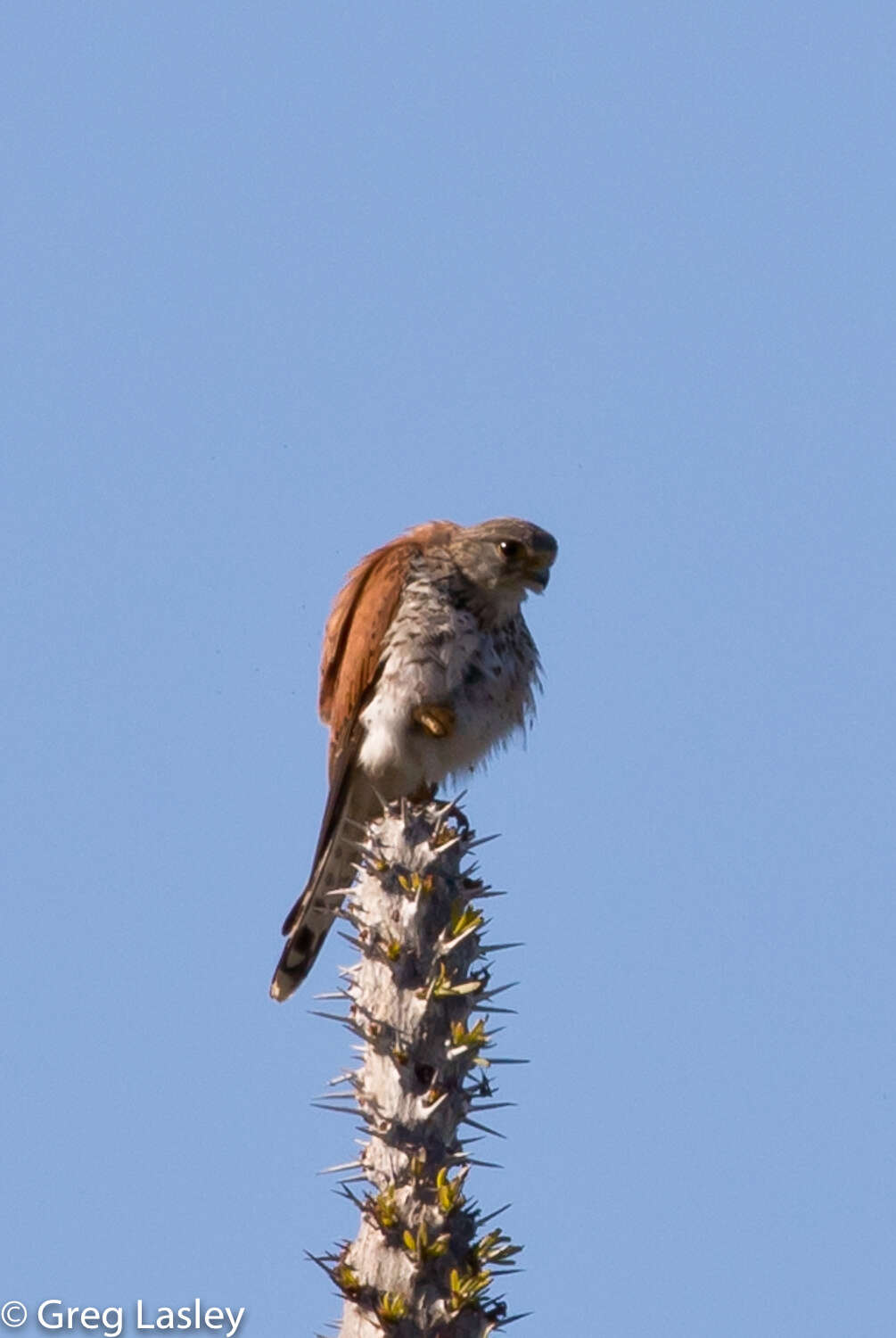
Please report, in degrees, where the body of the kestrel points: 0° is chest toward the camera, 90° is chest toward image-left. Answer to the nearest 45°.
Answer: approximately 315°
